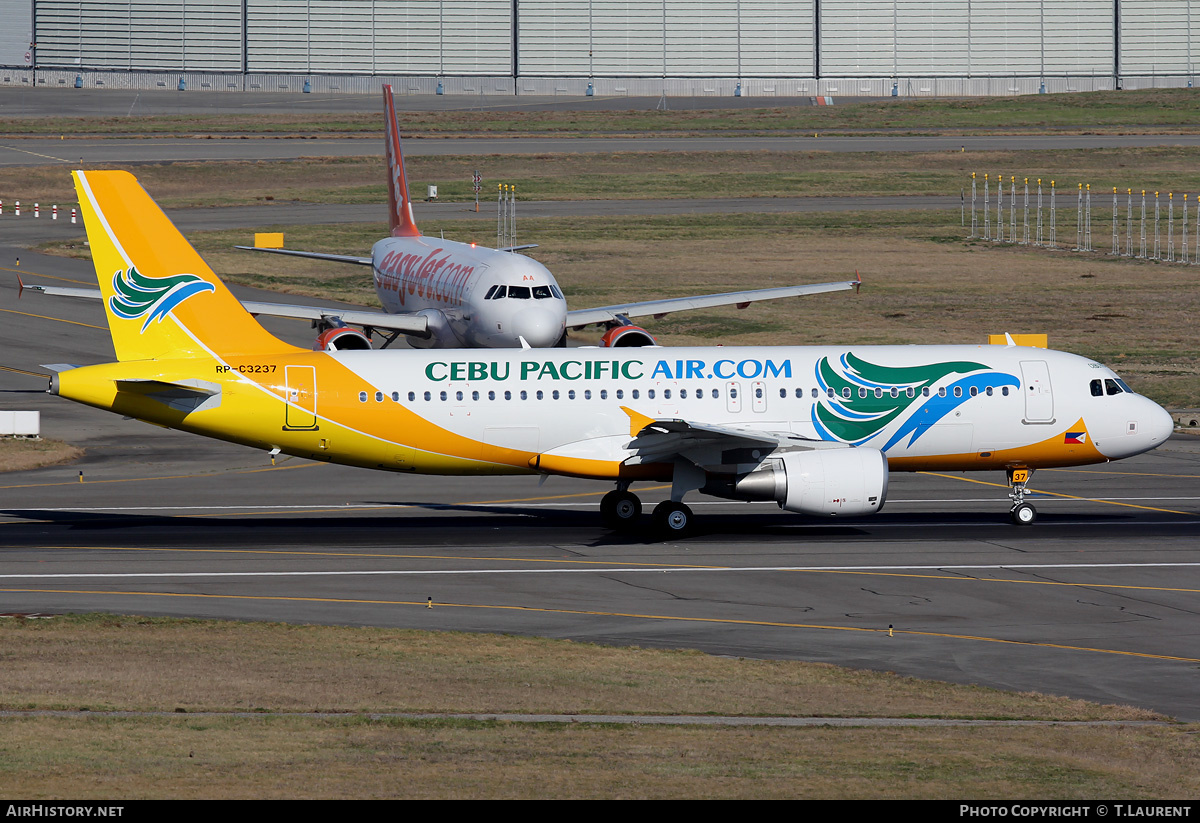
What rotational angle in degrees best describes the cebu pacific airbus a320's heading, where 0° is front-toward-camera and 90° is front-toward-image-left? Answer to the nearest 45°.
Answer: approximately 270°
